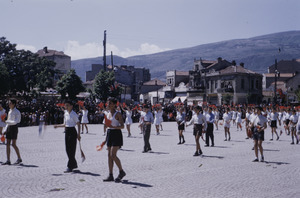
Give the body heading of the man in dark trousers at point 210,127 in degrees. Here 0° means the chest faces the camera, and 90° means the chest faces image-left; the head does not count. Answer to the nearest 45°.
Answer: approximately 45°

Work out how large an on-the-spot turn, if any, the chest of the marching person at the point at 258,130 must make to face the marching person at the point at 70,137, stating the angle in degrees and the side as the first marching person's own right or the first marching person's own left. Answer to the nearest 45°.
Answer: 0° — they already face them

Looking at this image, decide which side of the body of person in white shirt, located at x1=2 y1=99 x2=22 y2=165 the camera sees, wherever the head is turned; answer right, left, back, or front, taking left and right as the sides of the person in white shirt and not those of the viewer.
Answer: left

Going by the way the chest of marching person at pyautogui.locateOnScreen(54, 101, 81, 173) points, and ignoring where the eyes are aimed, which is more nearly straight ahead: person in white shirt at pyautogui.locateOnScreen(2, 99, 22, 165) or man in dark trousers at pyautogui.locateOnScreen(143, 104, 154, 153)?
the person in white shirt

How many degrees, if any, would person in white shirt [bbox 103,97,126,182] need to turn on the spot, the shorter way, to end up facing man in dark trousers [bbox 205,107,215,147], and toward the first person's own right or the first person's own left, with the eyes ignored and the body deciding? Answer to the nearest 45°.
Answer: approximately 180°

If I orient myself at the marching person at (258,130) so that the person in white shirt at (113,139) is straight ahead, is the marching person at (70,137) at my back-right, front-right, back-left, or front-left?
front-right

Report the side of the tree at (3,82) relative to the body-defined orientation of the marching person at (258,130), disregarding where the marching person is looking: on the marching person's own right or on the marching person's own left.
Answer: on the marching person's own right

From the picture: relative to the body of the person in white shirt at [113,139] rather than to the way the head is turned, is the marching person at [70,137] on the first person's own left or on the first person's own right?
on the first person's own right

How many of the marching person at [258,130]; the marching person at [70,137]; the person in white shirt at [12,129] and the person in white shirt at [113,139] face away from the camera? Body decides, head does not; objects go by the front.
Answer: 0

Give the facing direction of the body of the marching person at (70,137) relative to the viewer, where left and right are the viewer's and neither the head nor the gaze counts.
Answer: facing the viewer and to the left of the viewer

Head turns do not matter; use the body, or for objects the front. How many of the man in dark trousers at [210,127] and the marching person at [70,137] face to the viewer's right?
0

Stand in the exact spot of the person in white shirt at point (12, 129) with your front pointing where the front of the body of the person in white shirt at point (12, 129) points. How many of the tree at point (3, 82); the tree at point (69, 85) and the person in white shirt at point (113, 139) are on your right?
2

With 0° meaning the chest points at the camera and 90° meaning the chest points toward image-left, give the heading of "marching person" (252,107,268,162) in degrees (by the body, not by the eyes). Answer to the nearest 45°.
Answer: approximately 45°

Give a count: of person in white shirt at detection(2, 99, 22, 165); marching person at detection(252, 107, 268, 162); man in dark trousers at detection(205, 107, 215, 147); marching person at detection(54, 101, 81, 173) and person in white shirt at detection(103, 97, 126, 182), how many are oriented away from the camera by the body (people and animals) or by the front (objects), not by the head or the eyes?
0

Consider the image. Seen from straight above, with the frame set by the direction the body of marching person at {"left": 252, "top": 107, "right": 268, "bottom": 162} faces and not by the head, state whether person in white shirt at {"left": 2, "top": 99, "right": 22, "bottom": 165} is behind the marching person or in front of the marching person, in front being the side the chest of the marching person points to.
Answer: in front

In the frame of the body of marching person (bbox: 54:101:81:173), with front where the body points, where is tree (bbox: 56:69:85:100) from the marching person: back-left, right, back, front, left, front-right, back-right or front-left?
back-right

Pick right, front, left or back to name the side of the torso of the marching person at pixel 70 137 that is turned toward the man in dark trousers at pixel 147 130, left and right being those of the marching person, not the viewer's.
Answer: back
